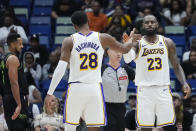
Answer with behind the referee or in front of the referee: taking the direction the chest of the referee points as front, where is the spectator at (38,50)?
behind

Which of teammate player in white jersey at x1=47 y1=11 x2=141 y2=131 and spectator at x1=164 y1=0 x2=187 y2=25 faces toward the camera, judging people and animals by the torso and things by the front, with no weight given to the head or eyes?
the spectator

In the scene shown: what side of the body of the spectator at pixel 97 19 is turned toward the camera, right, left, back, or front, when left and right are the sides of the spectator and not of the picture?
front

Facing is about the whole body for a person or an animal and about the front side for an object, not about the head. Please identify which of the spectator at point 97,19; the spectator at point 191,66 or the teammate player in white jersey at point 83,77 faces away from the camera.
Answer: the teammate player in white jersey

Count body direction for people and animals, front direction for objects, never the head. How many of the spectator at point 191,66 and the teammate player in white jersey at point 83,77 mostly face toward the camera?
1

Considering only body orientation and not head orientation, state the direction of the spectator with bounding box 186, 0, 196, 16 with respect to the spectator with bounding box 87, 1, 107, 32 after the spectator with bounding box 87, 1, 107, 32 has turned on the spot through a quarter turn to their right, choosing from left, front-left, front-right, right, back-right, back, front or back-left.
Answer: back

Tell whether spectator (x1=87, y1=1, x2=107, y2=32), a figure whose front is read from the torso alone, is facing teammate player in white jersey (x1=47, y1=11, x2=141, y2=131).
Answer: yes

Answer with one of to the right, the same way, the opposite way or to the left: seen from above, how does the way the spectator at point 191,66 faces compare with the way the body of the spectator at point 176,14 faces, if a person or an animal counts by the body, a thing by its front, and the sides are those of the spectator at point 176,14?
the same way

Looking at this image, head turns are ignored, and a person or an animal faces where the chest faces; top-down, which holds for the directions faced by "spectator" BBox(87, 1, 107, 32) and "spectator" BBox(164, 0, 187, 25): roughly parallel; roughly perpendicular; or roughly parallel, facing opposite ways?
roughly parallel

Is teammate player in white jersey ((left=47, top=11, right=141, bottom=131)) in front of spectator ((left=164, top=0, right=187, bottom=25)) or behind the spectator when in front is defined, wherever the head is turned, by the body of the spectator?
in front

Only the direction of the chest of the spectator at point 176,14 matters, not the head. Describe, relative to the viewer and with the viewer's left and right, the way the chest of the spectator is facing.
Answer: facing the viewer

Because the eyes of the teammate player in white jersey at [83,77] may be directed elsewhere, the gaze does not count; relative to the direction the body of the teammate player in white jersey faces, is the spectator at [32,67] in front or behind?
in front

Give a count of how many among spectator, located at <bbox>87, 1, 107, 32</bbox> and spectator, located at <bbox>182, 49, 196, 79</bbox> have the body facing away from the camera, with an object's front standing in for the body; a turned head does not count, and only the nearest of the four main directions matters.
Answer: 0

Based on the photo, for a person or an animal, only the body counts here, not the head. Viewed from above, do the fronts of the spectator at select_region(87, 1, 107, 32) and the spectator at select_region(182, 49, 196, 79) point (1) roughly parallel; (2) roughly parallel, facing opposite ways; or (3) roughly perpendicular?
roughly parallel

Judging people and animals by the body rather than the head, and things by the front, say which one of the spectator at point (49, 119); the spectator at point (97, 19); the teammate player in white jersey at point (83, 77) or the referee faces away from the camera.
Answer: the teammate player in white jersey

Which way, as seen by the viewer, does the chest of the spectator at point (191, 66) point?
toward the camera

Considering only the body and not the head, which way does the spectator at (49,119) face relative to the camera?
toward the camera
